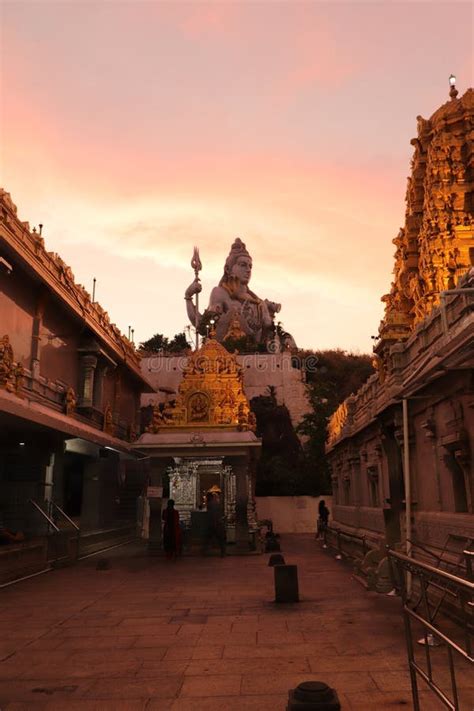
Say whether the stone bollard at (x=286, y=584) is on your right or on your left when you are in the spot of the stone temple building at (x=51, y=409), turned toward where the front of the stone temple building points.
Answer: on your right

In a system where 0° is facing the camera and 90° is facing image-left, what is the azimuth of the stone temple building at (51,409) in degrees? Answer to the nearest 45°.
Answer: approximately 270°

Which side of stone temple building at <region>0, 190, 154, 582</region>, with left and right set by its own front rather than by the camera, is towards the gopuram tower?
front

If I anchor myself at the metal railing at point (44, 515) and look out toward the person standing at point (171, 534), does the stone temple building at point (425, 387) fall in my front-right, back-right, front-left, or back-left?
front-right

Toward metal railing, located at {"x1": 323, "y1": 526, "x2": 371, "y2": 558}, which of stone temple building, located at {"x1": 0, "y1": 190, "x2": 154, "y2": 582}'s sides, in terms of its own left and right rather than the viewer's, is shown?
front

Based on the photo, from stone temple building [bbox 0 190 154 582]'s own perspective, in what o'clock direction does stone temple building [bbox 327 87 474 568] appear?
stone temple building [bbox 327 87 474 568] is roughly at 1 o'clock from stone temple building [bbox 0 190 154 582].

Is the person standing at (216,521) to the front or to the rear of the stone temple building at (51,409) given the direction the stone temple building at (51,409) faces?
to the front
